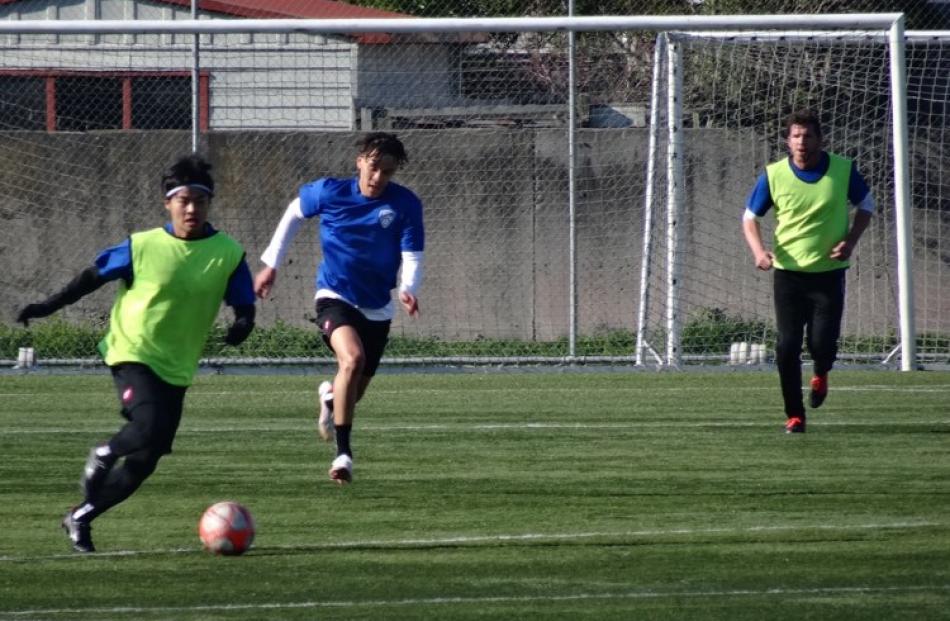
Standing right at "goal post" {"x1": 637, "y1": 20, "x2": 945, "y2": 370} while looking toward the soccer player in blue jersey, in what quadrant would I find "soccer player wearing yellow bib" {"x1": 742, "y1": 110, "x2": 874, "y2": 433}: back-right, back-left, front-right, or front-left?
front-left

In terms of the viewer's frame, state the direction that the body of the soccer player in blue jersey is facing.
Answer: toward the camera

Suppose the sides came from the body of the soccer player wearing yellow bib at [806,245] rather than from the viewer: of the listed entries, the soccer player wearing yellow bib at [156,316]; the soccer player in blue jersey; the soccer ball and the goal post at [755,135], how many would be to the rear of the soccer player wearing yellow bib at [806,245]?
1

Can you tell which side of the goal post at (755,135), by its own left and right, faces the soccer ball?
front

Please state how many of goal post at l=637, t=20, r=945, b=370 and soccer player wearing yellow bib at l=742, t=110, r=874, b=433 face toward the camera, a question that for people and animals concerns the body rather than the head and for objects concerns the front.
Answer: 2

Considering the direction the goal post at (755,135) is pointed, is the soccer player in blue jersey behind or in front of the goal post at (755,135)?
in front

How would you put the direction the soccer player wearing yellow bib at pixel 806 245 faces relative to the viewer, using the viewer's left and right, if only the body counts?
facing the viewer

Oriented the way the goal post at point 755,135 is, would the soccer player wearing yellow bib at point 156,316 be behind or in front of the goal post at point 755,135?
in front

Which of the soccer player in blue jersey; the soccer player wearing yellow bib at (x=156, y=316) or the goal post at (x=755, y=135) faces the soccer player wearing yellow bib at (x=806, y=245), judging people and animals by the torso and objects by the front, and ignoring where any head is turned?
the goal post

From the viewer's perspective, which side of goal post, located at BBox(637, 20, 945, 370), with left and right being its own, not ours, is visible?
front

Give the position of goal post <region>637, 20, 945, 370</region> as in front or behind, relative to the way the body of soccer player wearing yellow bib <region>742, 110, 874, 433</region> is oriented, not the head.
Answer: behind

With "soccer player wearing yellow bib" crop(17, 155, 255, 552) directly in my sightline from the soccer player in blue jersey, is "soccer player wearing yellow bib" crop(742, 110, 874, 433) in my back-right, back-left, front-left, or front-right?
back-left
